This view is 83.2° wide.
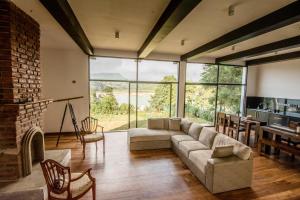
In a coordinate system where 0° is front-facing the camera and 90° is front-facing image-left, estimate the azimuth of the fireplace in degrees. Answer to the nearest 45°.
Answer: approximately 315°

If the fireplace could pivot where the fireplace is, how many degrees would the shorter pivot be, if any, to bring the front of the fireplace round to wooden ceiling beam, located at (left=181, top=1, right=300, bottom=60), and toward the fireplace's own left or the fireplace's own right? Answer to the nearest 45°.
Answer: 0° — it already faces it

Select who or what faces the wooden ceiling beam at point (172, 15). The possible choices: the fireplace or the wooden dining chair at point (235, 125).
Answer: the fireplace

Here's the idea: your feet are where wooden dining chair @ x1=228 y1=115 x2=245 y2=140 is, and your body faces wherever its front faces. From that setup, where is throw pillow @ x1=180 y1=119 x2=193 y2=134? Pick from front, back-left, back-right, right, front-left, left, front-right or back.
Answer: back

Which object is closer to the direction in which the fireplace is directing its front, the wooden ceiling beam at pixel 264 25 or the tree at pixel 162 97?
the wooden ceiling beam

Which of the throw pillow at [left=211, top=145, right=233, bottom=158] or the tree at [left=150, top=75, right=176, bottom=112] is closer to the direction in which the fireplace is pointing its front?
the throw pillow

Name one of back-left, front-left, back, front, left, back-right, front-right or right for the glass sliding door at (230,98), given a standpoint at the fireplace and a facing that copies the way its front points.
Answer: front-left

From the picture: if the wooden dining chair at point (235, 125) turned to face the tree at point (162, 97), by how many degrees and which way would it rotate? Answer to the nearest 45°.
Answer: approximately 135° to its left

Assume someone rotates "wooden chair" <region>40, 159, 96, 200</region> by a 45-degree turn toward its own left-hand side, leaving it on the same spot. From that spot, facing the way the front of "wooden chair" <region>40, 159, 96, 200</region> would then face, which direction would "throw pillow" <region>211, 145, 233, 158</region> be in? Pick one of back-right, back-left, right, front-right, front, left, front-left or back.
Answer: right

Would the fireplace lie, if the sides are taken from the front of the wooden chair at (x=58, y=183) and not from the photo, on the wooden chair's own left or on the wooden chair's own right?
on the wooden chair's own left

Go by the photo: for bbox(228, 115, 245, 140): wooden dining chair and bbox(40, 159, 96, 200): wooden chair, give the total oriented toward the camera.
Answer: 0

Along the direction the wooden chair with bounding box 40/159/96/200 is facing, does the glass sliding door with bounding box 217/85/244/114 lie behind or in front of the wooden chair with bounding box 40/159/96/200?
in front

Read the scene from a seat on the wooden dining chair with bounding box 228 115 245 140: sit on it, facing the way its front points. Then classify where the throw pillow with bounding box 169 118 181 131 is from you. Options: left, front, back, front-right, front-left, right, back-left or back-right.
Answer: back

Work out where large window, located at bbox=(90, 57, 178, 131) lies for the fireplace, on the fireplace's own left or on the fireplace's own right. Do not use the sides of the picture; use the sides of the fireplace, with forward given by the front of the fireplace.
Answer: on the fireplace's own left

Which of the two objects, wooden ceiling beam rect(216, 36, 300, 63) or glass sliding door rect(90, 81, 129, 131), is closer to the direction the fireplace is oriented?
the wooden ceiling beam

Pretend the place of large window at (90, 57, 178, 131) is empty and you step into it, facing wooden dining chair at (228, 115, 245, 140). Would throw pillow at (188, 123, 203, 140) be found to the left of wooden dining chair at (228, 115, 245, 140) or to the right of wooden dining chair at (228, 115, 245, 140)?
right

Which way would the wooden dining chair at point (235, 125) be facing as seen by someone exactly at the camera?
facing away from the viewer and to the right of the viewer
